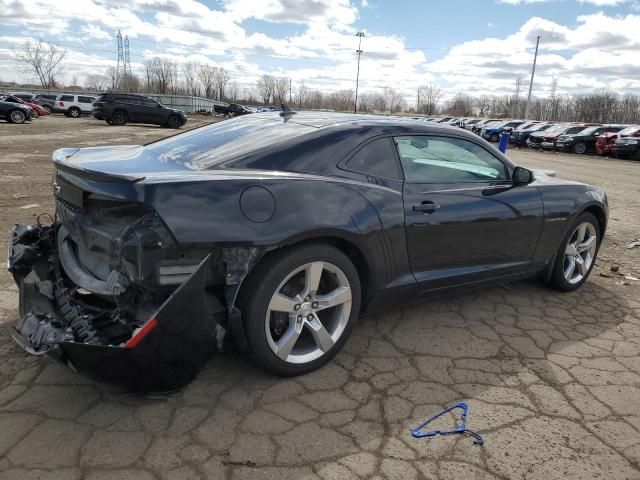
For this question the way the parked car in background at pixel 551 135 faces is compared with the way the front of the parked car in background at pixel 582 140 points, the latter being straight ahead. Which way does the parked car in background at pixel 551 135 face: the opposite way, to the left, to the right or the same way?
the same way

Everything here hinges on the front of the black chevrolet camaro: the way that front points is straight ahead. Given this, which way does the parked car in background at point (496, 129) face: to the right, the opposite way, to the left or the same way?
the opposite way

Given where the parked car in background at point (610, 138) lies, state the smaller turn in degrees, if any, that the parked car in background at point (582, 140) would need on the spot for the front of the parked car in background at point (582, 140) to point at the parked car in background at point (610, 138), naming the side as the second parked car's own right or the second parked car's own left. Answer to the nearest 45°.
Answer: approximately 90° to the second parked car's own left

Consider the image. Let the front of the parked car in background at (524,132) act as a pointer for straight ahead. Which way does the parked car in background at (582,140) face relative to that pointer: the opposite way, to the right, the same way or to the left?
the same way

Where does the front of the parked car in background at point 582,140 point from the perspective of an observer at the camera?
facing the viewer and to the left of the viewer

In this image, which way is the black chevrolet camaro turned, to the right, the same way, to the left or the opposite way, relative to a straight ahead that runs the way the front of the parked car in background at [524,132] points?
the opposite way

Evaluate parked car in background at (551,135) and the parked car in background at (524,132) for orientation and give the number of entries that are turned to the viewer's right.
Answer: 0

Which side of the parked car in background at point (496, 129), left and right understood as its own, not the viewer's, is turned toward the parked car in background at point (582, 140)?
left

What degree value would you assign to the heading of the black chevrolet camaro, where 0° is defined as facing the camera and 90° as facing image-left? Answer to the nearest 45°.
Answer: approximately 225°

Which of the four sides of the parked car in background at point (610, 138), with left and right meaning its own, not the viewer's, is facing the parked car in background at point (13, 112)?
front

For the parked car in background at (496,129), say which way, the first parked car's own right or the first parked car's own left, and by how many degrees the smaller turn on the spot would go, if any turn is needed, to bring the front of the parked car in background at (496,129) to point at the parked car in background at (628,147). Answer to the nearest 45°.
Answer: approximately 90° to the first parked car's own left

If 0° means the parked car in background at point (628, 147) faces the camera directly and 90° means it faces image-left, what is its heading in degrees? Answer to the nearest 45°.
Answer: approximately 45°

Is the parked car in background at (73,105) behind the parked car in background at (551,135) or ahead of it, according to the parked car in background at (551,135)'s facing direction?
ahead

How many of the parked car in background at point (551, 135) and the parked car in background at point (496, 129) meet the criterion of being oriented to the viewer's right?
0

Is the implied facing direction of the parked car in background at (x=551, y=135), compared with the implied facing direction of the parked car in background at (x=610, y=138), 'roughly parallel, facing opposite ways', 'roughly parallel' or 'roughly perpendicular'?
roughly parallel

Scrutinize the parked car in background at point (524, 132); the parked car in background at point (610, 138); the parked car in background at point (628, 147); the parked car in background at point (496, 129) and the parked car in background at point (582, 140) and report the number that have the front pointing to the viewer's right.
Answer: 0
